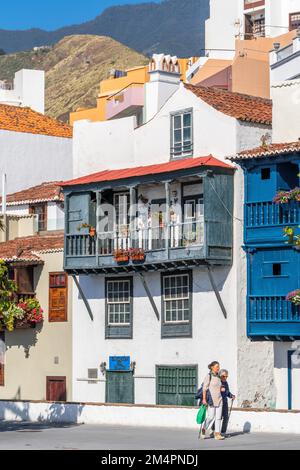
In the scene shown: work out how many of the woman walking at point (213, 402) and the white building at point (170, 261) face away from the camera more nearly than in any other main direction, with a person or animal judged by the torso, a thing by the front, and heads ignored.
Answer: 0

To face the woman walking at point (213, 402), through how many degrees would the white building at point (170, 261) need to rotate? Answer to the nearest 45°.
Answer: approximately 45° to its left

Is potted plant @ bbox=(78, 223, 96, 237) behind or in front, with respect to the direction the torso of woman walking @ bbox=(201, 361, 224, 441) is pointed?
behind

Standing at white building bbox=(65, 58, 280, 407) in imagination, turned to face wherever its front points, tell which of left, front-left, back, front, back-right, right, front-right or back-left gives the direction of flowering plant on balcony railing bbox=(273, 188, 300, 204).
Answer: left

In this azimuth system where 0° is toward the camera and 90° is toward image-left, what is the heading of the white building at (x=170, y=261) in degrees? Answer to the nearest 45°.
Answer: approximately 45°

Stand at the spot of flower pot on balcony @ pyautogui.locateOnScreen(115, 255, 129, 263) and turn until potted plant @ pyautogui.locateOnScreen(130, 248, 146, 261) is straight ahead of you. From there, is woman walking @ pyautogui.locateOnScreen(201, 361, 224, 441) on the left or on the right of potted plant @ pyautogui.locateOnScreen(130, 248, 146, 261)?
right

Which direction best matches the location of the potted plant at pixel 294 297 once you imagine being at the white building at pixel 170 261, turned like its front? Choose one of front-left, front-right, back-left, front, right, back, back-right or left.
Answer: left
